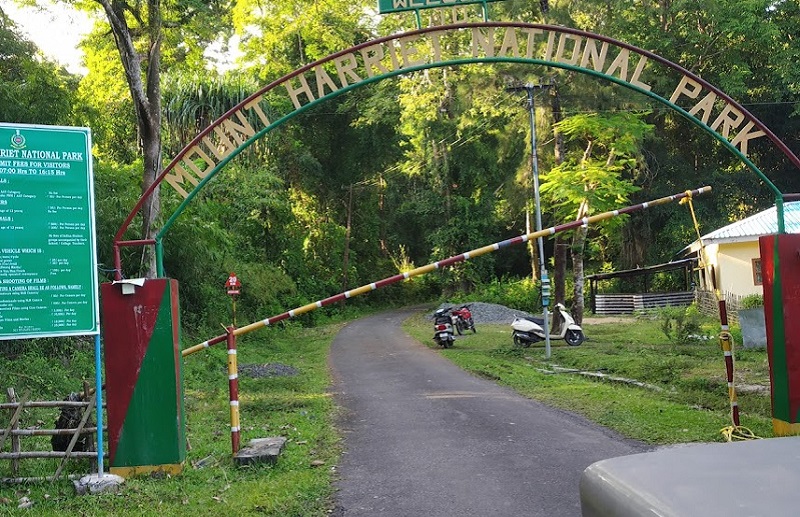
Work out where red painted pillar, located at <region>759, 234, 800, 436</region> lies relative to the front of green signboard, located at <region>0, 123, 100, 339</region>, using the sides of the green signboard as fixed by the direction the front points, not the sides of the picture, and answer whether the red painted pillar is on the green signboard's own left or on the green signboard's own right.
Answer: on the green signboard's own left

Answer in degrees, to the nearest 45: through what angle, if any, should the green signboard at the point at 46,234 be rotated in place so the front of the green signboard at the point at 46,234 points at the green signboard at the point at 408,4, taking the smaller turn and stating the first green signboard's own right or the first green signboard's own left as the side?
approximately 90° to the first green signboard's own left

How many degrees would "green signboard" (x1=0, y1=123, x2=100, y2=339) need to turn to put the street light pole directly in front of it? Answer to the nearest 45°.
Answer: approximately 135° to its left

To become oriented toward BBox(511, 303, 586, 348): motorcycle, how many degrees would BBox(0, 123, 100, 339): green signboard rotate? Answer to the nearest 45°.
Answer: approximately 135° to its left

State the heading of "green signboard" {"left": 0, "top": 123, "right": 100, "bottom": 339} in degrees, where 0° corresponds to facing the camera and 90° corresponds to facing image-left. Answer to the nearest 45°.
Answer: approximately 0°

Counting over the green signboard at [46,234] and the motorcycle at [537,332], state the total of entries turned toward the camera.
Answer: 1

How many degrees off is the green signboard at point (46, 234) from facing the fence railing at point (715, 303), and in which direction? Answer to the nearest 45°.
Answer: approximately 135° to its left

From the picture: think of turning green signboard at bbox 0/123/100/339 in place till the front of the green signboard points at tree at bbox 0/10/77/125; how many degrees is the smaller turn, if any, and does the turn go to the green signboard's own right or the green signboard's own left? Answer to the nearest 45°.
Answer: approximately 180°
